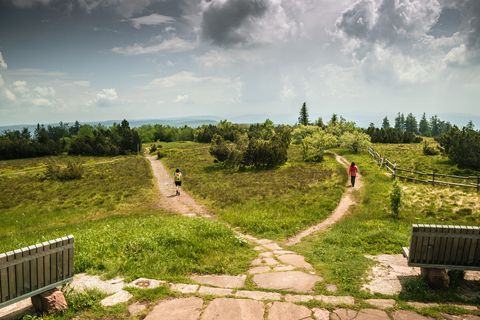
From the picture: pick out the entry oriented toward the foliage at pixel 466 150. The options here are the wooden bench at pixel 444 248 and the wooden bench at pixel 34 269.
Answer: the wooden bench at pixel 444 248

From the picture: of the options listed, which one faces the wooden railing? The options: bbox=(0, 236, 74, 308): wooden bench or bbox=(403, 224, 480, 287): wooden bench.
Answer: bbox=(403, 224, 480, 287): wooden bench

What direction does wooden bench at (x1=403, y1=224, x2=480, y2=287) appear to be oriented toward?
away from the camera

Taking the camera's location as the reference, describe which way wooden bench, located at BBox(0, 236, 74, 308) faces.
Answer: facing away from the viewer and to the left of the viewer

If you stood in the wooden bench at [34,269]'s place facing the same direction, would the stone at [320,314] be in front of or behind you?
behind

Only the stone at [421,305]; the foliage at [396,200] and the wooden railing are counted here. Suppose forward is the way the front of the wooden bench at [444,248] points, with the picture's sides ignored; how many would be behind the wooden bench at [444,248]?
1

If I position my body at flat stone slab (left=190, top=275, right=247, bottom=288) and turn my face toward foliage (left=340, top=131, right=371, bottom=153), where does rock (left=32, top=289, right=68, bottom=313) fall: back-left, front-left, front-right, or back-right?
back-left

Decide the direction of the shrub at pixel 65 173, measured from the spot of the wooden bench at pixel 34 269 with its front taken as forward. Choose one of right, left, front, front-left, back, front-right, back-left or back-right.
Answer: front-right

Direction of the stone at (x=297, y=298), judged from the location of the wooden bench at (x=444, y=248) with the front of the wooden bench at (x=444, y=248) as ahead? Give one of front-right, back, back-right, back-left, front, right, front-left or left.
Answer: back-left

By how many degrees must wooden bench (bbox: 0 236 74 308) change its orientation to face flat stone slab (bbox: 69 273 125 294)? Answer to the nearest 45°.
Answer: approximately 90° to its right

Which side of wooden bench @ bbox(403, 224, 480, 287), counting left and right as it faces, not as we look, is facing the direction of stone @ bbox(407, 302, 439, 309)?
back

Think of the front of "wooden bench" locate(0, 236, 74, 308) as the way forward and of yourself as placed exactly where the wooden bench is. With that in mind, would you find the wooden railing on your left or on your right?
on your right
